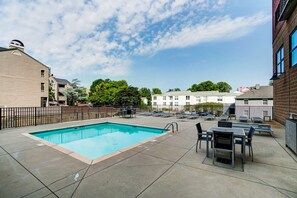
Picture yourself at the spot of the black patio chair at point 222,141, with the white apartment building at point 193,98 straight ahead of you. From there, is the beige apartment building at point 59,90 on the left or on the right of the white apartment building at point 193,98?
left

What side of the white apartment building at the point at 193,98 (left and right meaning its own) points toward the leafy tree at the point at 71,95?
right

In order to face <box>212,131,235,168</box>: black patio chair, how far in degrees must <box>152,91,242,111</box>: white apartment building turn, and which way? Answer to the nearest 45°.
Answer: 0° — it already faces it

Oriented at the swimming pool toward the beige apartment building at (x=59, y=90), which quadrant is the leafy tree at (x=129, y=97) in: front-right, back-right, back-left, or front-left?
front-right

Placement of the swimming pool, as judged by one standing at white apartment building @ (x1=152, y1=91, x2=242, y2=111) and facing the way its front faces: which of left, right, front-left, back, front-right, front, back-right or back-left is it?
front

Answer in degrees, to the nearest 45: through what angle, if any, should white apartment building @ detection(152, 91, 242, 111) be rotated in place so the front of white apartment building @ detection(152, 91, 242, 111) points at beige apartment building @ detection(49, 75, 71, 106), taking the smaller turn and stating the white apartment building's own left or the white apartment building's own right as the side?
approximately 90° to the white apartment building's own right

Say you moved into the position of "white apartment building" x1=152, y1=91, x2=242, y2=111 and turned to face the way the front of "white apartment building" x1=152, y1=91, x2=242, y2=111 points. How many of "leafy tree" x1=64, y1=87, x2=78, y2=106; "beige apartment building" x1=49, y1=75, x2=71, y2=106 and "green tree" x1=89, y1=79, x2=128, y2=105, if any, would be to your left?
0

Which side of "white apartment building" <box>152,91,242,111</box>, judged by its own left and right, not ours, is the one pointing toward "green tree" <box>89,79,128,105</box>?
right

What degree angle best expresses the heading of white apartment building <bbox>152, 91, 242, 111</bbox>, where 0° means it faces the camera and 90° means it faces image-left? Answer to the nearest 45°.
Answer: approximately 0°

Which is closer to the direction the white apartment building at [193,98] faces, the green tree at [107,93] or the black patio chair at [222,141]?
the black patio chair

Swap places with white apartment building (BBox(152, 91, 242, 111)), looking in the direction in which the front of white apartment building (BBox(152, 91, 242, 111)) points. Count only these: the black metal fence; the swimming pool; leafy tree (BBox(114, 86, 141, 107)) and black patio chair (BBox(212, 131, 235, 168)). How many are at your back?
0

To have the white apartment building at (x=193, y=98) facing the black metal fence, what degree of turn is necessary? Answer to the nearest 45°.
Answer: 0° — it already faces it

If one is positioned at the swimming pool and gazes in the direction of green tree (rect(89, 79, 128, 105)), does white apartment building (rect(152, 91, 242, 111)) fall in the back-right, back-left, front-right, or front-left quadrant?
front-right

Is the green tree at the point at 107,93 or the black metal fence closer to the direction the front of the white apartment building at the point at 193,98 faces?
the black metal fence

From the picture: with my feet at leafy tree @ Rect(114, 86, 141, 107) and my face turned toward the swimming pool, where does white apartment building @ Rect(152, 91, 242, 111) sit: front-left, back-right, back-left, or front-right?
back-left
